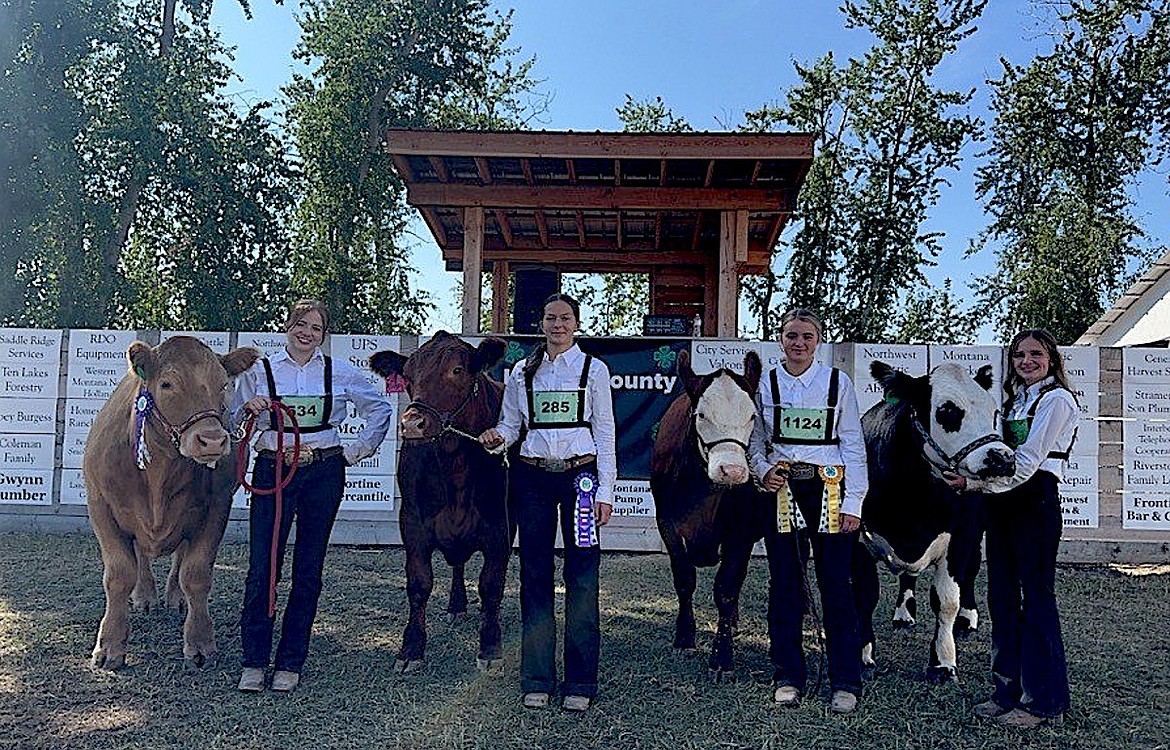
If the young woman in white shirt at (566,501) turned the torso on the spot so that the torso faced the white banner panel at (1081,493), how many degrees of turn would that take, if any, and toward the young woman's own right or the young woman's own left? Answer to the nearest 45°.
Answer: approximately 135° to the young woman's own left

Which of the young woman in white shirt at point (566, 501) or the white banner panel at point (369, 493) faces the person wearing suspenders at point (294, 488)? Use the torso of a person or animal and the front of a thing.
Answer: the white banner panel

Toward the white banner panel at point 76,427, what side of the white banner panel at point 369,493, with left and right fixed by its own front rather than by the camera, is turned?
right

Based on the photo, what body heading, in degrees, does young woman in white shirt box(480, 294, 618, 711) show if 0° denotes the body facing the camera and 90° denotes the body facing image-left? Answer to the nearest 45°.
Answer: approximately 0°

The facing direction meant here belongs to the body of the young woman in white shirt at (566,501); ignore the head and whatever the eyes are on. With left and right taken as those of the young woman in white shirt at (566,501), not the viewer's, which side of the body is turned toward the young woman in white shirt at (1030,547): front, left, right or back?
left
